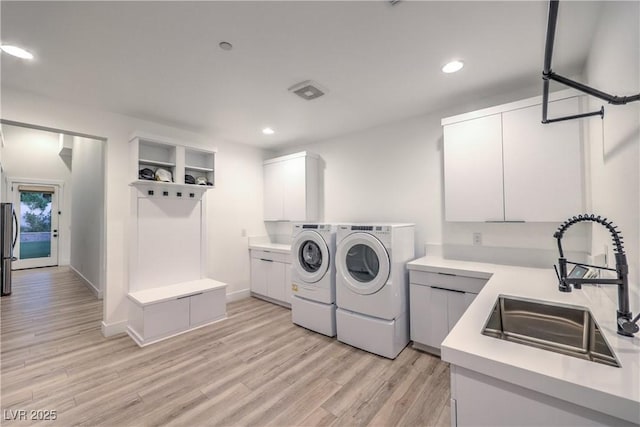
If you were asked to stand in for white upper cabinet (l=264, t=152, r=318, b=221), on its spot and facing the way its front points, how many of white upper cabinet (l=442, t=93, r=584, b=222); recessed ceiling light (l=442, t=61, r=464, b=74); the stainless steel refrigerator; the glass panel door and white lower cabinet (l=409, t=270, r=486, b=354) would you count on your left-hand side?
3

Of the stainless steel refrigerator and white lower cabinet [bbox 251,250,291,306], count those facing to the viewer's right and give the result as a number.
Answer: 1

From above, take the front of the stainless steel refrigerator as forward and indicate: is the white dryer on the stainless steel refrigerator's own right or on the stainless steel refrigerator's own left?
on the stainless steel refrigerator's own right

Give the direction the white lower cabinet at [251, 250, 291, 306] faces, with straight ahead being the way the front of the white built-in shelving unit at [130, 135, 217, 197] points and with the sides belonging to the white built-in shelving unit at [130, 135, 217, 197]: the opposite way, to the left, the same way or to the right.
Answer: to the right

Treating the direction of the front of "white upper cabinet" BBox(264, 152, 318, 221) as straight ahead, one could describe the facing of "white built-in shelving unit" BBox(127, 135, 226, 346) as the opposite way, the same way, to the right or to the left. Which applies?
to the left

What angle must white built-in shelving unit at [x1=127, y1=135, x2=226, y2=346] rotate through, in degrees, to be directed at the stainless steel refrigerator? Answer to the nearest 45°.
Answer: approximately 180°

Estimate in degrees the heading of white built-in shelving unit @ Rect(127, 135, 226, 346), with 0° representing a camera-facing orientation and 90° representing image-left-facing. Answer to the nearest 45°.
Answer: approximately 315°

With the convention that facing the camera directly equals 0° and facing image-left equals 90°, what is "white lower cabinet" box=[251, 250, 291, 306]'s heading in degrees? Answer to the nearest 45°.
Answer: approximately 45°

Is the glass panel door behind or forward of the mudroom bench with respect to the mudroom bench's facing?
behind

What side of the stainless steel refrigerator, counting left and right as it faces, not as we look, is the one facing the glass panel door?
left

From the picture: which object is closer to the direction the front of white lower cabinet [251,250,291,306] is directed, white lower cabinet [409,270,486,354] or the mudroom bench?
the mudroom bench

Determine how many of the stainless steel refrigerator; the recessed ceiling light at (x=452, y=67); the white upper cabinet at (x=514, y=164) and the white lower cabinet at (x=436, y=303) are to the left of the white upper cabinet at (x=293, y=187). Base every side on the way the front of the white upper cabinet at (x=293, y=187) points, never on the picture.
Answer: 3

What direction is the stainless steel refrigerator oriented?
to the viewer's right

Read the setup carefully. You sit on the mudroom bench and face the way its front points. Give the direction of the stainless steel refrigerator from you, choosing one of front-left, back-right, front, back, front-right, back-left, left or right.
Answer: back
